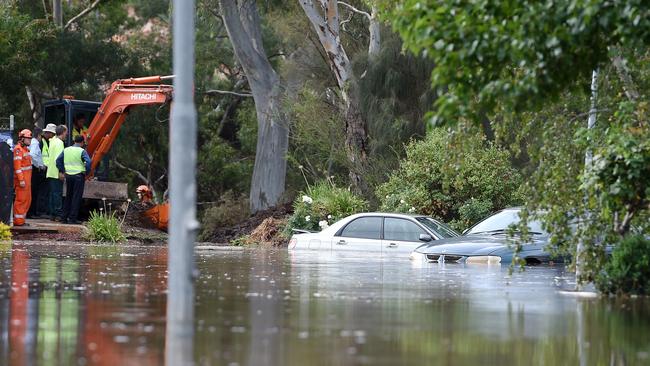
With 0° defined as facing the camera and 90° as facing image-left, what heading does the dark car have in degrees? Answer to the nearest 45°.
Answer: approximately 45°

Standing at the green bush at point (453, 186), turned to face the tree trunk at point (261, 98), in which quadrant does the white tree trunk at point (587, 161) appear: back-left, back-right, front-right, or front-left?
back-left

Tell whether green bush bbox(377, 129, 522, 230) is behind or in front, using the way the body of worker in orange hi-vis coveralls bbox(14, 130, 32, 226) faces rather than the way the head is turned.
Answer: in front

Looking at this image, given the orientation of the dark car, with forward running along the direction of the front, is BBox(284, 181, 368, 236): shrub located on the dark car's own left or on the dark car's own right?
on the dark car's own right

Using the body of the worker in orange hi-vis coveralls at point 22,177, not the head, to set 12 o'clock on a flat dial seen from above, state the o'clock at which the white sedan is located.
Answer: The white sedan is roughly at 12 o'clock from the worker in orange hi-vis coveralls.

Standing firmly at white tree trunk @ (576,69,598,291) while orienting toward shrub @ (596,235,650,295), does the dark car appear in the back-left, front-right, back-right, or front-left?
back-left

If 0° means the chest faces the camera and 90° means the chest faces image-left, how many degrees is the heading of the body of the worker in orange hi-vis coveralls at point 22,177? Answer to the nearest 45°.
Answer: approximately 315°
